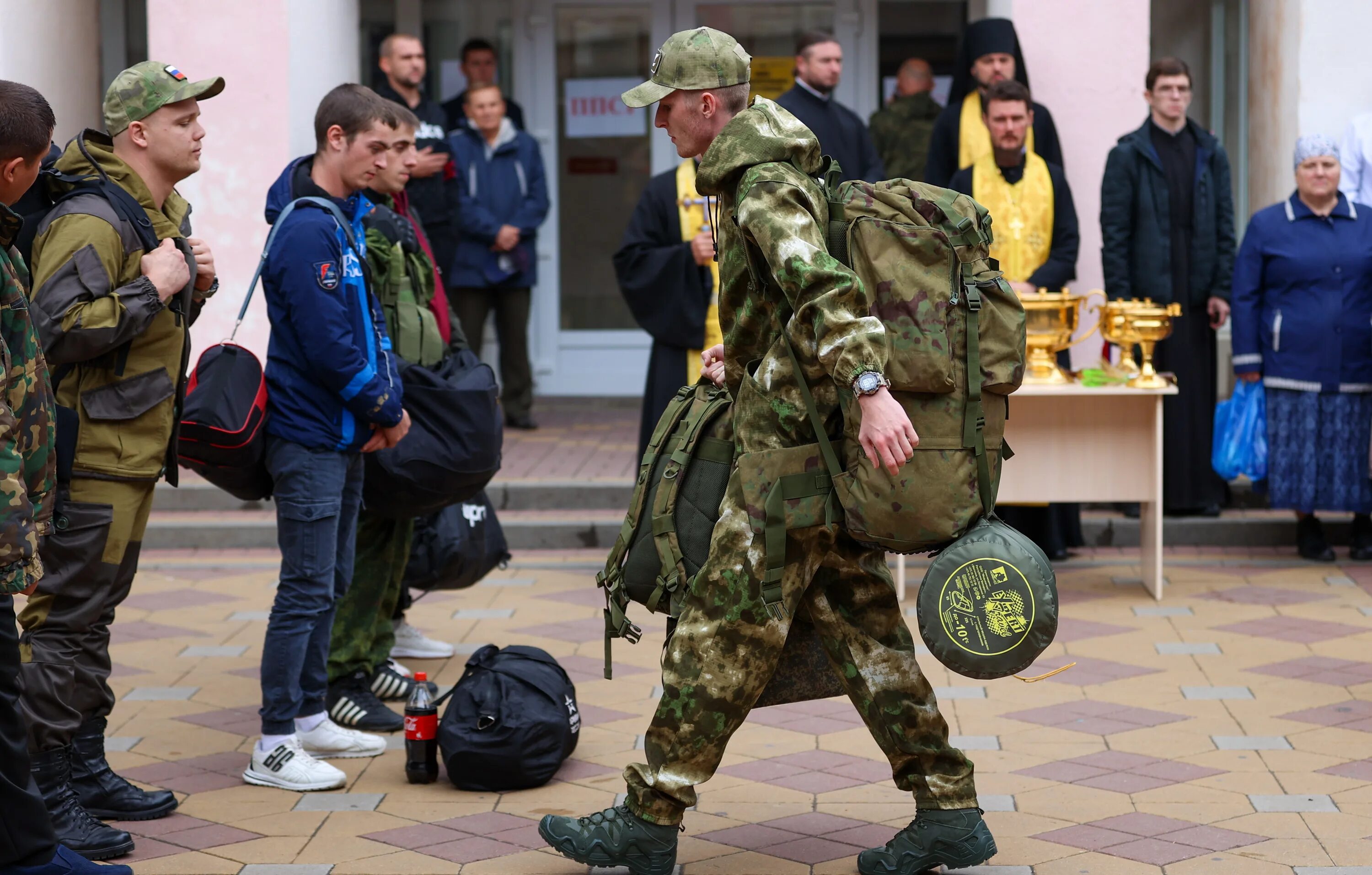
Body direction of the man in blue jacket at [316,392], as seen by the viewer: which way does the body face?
to the viewer's right

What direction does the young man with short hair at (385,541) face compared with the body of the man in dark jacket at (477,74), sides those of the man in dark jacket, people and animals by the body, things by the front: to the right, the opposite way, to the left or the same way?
to the left

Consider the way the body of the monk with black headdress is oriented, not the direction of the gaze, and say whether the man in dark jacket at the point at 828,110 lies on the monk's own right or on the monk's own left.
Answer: on the monk's own right

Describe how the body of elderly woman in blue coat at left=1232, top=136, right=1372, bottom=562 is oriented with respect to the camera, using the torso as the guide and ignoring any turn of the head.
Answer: toward the camera

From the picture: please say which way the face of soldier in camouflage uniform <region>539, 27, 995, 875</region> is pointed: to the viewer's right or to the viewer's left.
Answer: to the viewer's left

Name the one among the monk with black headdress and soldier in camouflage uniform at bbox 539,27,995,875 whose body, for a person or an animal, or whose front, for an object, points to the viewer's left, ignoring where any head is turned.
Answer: the soldier in camouflage uniform

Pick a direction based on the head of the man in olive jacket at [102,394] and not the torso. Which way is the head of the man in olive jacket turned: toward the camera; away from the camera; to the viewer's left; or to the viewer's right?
to the viewer's right

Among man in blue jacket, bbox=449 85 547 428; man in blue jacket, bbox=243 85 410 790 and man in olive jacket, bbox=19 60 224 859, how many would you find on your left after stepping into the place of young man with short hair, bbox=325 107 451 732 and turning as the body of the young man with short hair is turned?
1

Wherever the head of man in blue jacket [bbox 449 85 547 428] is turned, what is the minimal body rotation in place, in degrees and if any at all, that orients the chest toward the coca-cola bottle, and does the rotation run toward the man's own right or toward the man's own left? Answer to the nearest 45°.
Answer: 0° — they already face it

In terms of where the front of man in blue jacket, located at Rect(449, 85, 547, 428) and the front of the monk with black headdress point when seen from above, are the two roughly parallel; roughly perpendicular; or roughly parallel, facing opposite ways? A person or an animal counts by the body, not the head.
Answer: roughly parallel

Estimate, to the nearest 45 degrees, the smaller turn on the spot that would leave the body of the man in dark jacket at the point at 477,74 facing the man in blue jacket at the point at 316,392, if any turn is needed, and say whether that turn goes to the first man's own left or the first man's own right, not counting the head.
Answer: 0° — they already face them

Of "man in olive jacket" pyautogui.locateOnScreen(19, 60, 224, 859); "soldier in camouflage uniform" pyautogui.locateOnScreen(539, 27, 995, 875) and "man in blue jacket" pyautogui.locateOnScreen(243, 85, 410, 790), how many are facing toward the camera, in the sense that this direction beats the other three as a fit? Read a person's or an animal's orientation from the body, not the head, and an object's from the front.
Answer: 0

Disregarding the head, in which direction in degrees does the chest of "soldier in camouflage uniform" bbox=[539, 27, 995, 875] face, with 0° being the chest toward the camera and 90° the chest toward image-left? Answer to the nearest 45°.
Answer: approximately 90°

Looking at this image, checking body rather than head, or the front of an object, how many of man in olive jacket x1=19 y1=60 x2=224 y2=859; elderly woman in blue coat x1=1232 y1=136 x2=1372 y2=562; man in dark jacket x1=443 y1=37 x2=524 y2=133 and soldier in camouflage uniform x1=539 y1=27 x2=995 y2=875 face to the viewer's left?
1

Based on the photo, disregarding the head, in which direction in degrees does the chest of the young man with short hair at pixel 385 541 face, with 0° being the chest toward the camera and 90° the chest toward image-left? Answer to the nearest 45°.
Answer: approximately 270°

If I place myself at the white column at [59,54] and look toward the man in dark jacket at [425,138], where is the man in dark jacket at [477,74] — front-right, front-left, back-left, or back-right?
front-left

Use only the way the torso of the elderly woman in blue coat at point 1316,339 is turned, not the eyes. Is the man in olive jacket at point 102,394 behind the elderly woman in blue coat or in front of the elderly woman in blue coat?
in front

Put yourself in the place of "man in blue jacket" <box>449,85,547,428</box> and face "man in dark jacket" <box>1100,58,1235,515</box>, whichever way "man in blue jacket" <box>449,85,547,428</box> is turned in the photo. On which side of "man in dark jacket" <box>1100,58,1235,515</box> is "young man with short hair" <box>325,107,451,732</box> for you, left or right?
right
